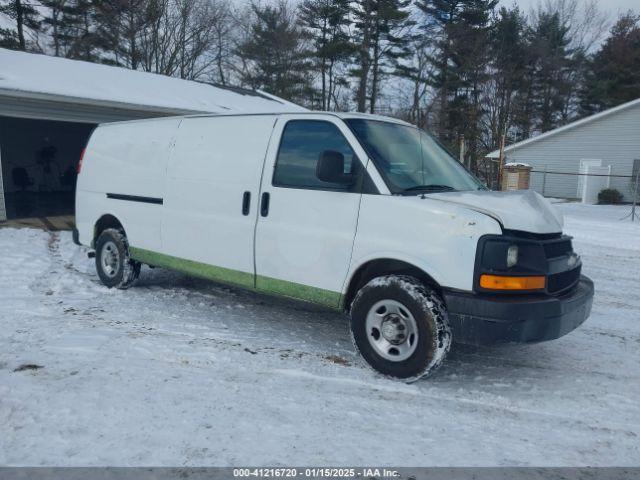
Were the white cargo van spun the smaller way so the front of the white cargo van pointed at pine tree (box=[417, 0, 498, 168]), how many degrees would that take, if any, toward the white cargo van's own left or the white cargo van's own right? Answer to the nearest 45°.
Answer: approximately 135° to the white cargo van's own left

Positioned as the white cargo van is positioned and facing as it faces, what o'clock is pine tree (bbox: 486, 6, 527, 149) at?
The pine tree is roughly at 8 o'clock from the white cargo van.

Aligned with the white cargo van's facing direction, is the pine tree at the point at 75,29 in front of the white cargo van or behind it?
behind

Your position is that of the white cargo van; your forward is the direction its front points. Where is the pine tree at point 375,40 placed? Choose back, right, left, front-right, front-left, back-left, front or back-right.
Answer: back-left

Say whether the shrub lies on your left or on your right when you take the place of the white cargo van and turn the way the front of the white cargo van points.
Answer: on your left

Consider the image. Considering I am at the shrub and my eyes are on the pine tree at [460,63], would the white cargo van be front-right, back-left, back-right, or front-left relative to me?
back-left

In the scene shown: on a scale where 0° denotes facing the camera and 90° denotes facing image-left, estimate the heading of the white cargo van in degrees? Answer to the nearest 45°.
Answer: approximately 315°

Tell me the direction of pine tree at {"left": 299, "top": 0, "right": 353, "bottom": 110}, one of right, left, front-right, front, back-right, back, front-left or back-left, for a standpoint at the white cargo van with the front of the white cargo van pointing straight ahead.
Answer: back-left

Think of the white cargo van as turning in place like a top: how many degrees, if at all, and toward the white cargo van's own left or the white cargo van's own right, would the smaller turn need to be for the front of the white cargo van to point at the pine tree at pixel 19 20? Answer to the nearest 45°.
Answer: approximately 180°
